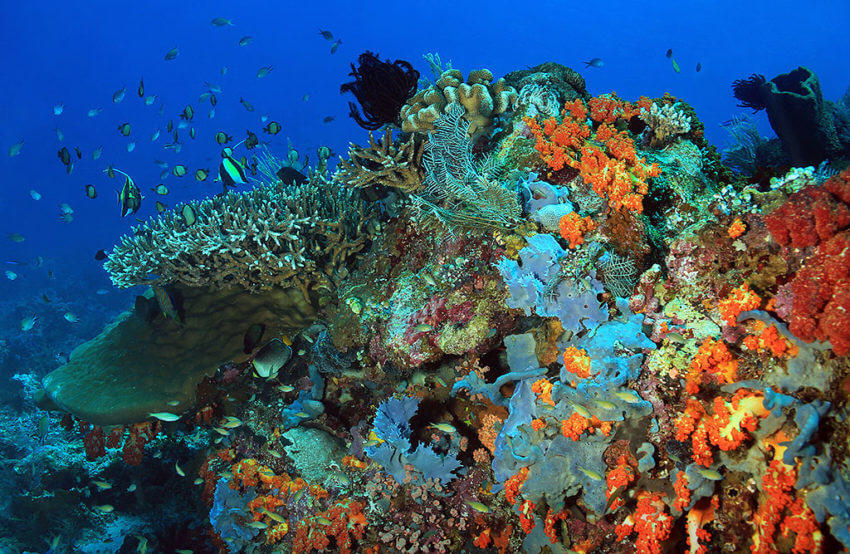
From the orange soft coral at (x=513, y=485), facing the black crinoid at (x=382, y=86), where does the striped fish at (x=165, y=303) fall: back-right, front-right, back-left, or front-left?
front-left

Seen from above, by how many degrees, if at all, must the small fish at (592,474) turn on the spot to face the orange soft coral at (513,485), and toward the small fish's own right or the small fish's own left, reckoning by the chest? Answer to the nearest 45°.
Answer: approximately 135° to the small fish's own left

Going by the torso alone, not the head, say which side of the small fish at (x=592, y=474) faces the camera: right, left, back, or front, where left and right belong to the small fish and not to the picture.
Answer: right
